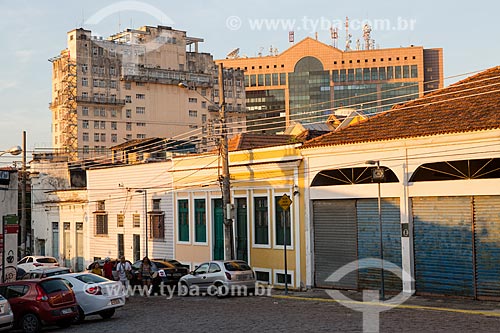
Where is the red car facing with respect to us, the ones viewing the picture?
facing away from the viewer and to the left of the viewer

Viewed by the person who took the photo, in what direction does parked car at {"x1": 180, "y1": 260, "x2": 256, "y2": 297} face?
facing away from the viewer and to the left of the viewer

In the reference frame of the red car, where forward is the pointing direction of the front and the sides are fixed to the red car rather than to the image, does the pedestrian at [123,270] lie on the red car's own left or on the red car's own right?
on the red car's own right

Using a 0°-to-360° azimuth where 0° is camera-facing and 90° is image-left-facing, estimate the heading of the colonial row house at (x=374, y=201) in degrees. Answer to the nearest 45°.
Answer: approximately 45°

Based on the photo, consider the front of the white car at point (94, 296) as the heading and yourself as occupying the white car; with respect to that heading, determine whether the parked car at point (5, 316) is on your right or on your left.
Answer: on your left

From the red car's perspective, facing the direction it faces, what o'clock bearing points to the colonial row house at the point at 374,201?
The colonial row house is roughly at 4 o'clock from the red car.

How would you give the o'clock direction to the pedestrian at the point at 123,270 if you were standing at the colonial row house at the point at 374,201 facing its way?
The pedestrian is roughly at 2 o'clock from the colonial row house.

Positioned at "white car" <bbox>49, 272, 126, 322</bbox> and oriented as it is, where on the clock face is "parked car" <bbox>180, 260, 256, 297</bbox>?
The parked car is roughly at 3 o'clock from the white car.

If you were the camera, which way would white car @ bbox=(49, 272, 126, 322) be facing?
facing away from the viewer and to the left of the viewer
